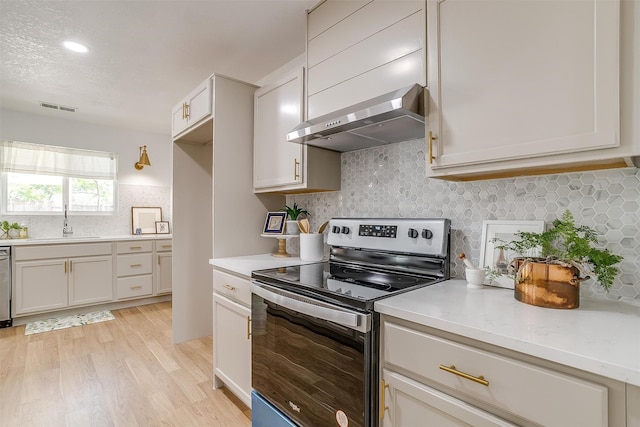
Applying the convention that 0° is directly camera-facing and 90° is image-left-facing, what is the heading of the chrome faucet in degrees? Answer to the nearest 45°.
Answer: approximately 0°

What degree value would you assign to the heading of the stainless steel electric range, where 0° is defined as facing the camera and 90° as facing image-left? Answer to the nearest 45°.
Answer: approximately 45°

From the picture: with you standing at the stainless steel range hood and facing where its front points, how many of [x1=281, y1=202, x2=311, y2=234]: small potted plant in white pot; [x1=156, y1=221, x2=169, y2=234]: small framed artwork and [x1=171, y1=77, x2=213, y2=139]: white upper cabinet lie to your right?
3

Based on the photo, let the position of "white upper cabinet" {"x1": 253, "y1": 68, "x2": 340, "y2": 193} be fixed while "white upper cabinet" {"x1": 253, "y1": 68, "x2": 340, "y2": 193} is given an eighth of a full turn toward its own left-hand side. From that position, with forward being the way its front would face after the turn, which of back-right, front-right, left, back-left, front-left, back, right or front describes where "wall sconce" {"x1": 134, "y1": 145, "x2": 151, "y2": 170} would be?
back-right

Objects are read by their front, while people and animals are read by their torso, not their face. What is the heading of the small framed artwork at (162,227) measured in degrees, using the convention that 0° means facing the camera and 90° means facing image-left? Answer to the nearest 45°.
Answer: approximately 0°

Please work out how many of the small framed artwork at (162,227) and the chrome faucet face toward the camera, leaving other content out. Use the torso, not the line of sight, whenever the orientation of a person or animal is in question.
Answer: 2
